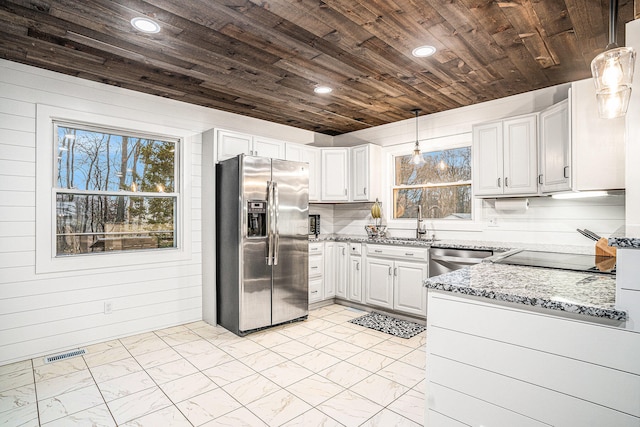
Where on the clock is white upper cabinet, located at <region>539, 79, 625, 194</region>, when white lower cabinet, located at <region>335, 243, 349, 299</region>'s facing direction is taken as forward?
The white upper cabinet is roughly at 9 o'clock from the white lower cabinet.

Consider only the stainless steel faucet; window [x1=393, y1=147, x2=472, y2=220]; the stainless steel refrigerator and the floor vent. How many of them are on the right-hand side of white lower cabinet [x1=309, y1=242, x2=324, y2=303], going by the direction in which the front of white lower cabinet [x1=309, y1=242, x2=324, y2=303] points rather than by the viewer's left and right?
2

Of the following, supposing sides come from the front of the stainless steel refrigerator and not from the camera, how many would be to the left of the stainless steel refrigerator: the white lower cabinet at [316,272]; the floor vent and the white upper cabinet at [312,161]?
2

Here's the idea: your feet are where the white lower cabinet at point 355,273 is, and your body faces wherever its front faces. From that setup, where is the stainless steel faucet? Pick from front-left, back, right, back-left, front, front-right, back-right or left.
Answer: back-left

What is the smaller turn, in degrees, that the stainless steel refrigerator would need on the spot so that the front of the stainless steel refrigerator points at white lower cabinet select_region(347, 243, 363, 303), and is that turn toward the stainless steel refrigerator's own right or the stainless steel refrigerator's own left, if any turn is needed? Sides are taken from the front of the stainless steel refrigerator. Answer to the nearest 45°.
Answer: approximately 90° to the stainless steel refrigerator's own left

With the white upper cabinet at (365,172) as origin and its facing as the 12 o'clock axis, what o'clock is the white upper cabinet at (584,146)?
the white upper cabinet at (584,146) is roughly at 9 o'clock from the white upper cabinet at (365,172).

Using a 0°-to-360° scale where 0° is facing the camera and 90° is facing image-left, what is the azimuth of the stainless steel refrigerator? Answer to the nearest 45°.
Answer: approximately 315°

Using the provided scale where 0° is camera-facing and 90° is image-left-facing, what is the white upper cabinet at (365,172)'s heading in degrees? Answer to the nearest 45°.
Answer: approximately 45°

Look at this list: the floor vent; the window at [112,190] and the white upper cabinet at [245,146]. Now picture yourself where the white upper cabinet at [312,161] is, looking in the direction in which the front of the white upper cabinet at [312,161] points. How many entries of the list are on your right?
3

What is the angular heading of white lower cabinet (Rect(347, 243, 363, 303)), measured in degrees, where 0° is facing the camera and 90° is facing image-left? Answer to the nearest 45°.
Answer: approximately 45°
